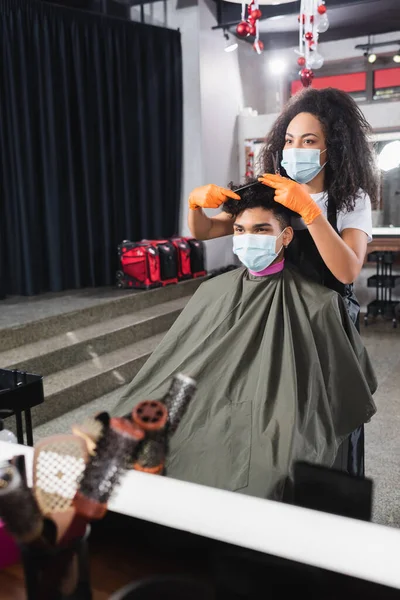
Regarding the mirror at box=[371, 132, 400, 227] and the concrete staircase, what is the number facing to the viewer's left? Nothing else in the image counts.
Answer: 0

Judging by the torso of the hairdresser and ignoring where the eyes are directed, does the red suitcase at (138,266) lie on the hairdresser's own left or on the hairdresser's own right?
on the hairdresser's own right

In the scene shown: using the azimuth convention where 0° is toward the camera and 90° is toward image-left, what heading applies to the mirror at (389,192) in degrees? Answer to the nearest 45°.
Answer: approximately 0°

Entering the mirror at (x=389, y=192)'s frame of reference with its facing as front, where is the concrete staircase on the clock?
The concrete staircase is roughly at 1 o'clock from the mirror.

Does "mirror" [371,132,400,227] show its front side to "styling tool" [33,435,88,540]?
yes

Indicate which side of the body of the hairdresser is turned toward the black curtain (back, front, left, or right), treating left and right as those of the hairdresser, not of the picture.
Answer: right

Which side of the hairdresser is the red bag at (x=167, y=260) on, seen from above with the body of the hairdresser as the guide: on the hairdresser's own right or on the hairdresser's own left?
on the hairdresser's own right

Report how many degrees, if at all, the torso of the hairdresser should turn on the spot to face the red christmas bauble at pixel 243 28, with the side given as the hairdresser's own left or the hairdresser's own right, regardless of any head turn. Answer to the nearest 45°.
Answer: approximately 135° to the hairdresser's own right

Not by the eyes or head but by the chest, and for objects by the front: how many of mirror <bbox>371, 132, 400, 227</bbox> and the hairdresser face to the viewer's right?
0

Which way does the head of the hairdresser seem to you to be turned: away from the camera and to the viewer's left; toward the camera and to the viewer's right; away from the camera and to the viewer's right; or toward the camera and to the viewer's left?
toward the camera and to the viewer's left
